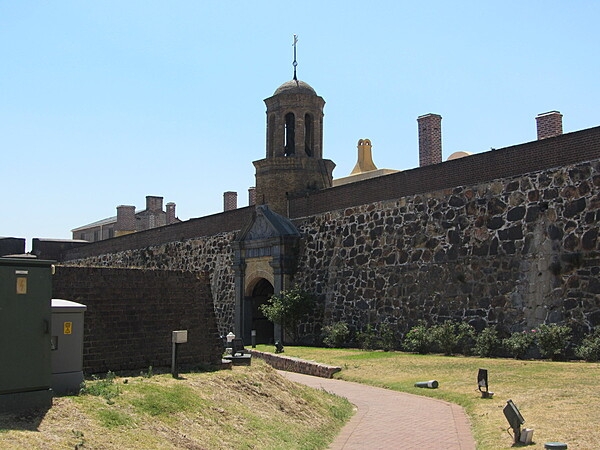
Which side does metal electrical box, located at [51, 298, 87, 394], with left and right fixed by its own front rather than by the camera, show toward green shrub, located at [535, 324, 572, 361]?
left

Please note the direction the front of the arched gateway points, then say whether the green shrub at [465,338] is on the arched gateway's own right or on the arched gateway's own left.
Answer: on the arched gateway's own left

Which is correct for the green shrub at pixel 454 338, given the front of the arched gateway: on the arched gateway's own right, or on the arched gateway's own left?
on the arched gateway's own left

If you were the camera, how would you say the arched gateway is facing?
facing the viewer and to the left of the viewer

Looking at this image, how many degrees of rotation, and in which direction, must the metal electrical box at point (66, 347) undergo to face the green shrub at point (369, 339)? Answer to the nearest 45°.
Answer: approximately 135° to its left

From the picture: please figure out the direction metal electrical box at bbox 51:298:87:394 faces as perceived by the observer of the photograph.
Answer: facing the viewer

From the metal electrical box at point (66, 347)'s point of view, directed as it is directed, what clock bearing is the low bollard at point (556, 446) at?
The low bollard is roughly at 10 o'clock from the metal electrical box.

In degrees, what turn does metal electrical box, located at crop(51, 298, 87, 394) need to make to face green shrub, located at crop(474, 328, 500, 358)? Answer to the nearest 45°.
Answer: approximately 135° to its left

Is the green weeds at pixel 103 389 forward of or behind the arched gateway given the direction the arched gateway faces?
forward

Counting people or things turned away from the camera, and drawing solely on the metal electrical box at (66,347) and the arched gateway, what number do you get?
0

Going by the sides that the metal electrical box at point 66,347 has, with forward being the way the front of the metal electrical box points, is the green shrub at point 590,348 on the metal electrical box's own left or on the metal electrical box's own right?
on the metal electrical box's own left

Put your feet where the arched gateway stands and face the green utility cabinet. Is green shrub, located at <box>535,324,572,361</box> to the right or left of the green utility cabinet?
left

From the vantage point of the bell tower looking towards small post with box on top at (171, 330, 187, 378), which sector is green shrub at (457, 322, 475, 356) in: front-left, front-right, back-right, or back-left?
front-left

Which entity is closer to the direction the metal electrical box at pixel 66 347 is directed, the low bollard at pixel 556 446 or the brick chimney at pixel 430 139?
the low bollard
